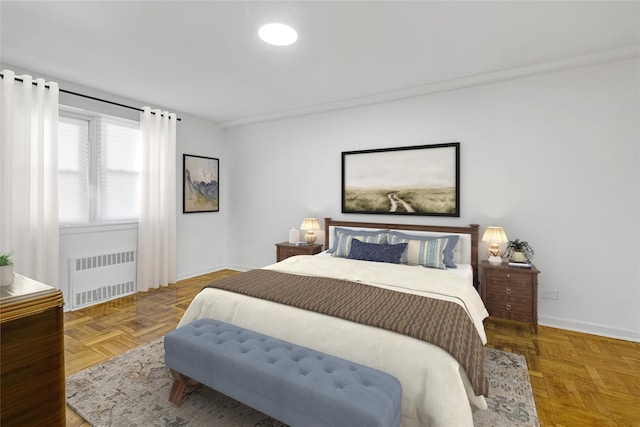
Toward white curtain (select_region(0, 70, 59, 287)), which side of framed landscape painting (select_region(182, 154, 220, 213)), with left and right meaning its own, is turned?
right

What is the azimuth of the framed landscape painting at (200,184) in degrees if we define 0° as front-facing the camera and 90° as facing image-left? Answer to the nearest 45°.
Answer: approximately 315°

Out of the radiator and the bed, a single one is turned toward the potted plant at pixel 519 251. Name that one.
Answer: the radiator

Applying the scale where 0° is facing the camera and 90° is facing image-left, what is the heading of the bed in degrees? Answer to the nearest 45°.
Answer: approximately 45°

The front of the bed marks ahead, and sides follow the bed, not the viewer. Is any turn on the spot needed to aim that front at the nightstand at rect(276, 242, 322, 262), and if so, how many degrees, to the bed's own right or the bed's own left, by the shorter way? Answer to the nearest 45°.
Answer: approximately 90° to the bed's own right

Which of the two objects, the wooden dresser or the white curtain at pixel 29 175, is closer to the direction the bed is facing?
the wooden dresser

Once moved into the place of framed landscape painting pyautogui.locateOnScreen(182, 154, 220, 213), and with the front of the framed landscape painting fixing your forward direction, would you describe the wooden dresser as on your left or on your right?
on your right

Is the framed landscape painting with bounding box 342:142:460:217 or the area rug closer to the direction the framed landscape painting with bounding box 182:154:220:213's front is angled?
the framed landscape painting

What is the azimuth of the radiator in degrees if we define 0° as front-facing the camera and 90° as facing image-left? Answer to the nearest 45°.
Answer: approximately 315°

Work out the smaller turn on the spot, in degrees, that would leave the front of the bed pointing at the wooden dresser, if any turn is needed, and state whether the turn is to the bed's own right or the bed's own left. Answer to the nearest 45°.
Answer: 0° — it already faces it
